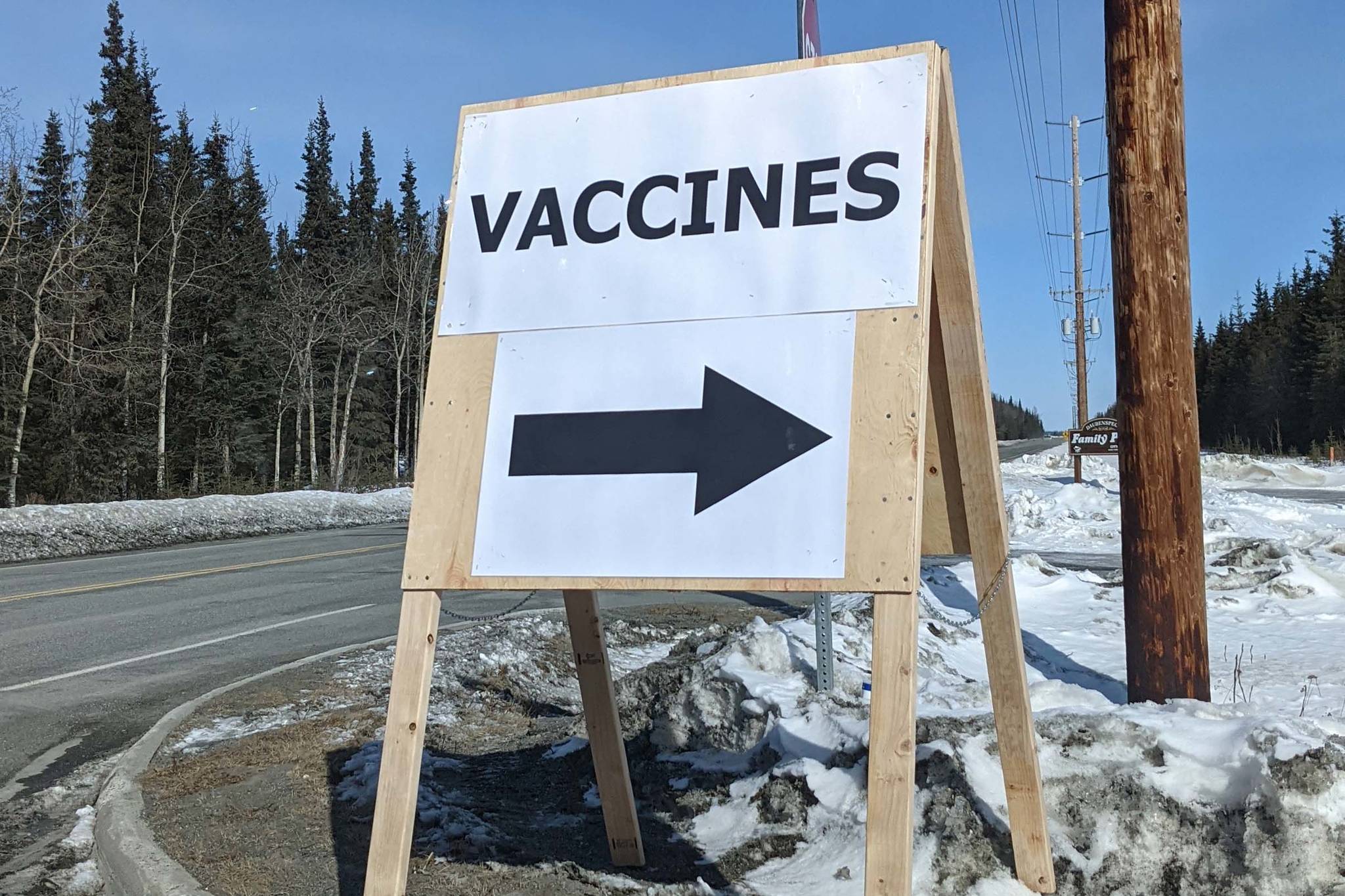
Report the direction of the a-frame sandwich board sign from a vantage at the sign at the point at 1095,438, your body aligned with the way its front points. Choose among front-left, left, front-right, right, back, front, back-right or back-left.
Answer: front

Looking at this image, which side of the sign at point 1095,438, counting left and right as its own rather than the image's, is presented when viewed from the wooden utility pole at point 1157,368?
front

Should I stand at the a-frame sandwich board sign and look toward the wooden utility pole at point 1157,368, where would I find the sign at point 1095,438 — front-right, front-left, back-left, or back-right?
front-left

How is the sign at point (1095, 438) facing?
toward the camera
